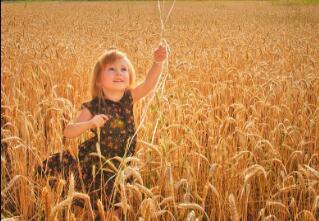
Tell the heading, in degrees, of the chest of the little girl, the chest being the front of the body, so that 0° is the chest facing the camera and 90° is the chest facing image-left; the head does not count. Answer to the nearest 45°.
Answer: approximately 315°
